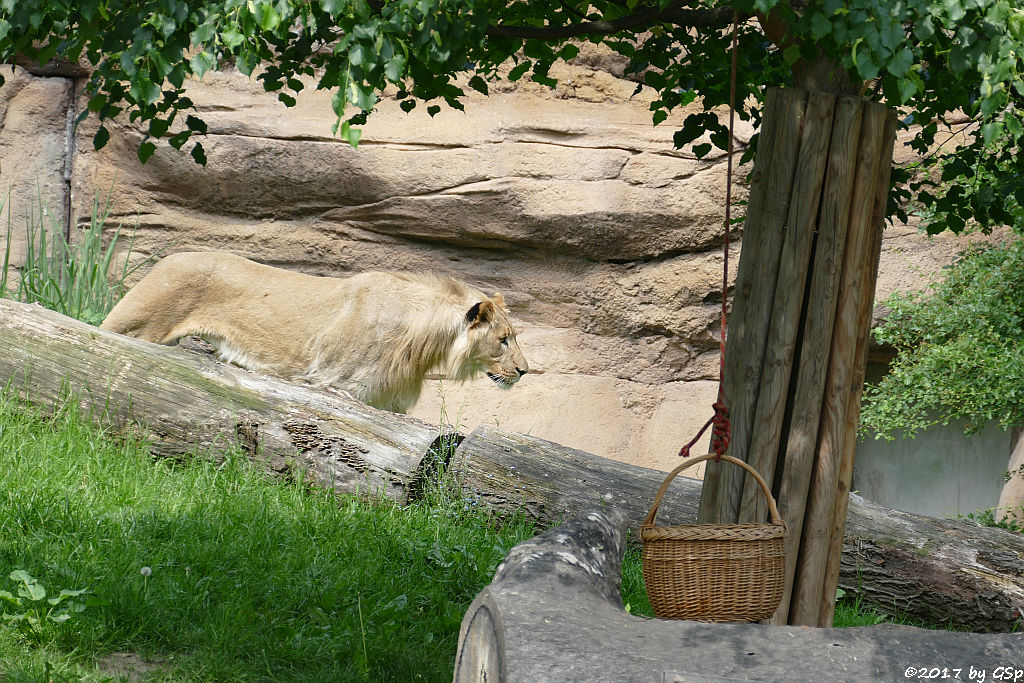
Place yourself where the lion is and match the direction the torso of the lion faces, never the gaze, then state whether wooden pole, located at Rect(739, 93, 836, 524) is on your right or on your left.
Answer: on your right

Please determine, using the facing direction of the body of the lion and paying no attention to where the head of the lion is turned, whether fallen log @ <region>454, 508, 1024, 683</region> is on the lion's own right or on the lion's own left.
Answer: on the lion's own right

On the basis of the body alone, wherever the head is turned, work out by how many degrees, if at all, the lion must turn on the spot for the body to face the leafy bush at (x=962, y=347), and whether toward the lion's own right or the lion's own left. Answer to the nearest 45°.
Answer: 0° — it already faces it

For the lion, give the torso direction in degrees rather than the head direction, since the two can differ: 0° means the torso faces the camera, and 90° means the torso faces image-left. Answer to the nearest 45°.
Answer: approximately 270°

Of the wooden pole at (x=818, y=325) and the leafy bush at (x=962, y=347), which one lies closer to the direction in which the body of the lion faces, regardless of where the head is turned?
the leafy bush

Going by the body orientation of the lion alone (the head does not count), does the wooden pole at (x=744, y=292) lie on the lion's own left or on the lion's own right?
on the lion's own right

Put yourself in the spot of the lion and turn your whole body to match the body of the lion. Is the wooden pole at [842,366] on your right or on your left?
on your right

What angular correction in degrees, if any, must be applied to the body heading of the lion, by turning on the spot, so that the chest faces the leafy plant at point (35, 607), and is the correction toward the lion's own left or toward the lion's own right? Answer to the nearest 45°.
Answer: approximately 90° to the lion's own right
